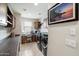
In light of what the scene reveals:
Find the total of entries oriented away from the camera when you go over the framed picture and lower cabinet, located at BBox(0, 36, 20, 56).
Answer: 0

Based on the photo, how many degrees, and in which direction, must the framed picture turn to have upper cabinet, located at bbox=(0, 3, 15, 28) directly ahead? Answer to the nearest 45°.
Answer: approximately 45° to its right

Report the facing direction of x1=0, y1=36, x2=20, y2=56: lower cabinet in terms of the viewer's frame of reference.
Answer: facing the viewer and to the right of the viewer

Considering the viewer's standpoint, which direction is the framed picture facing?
facing the viewer and to the left of the viewer
